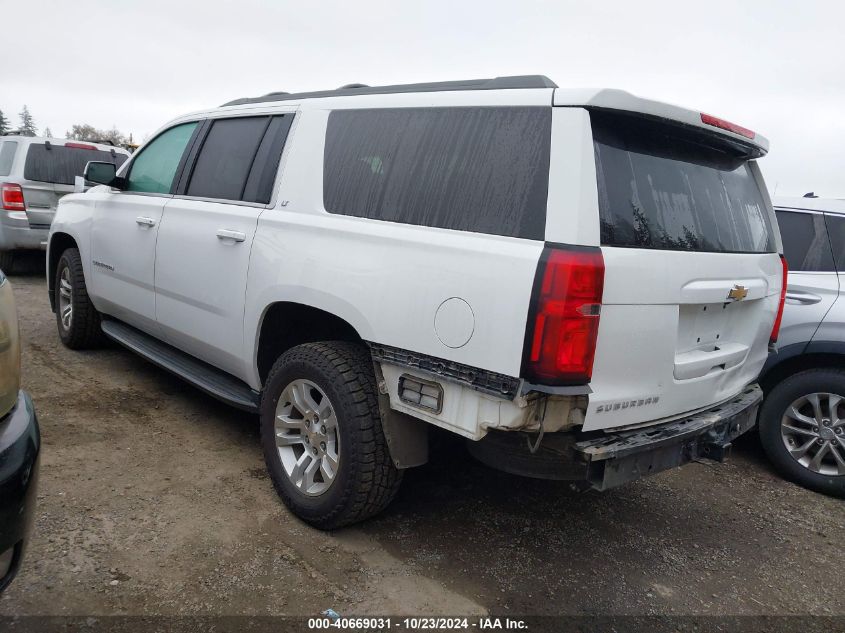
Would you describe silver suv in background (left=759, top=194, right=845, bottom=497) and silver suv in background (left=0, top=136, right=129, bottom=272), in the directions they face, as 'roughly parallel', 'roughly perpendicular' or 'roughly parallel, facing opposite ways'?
roughly parallel

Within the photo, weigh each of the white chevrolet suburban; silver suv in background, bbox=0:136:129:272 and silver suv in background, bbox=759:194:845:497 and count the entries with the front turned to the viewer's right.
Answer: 0

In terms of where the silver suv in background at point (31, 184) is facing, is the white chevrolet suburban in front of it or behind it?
behind

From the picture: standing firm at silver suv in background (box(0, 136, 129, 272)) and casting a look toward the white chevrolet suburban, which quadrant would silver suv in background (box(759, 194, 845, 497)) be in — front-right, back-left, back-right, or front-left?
front-left

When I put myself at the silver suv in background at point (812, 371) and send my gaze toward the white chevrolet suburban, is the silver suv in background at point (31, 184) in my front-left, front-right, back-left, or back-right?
front-right

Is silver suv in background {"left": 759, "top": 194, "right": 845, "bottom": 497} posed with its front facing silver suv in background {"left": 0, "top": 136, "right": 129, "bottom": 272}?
yes

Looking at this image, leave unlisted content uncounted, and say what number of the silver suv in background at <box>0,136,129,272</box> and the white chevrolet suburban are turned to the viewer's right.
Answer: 0

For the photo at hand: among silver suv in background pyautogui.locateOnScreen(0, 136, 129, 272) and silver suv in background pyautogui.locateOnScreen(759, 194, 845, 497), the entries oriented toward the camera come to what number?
0

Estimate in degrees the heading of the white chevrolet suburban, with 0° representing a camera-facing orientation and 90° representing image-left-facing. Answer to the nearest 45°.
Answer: approximately 135°

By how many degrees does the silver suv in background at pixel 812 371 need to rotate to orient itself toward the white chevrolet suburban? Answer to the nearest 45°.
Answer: approximately 45° to its left

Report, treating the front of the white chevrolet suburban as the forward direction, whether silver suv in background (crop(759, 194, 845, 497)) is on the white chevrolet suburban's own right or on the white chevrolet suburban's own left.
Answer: on the white chevrolet suburban's own right
